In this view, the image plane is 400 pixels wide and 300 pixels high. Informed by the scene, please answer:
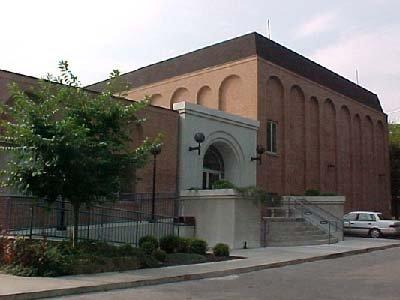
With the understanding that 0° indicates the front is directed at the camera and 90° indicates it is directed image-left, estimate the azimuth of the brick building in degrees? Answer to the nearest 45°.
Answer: approximately 315°

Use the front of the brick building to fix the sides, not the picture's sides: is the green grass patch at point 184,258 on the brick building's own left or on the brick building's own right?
on the brick building's own right

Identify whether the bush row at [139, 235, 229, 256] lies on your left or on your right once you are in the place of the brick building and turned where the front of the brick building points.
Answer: on your right

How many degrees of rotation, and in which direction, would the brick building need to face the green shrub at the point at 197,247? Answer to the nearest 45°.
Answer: approximately 45° to its right

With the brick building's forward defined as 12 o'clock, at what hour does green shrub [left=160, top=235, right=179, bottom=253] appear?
The green shrub is roughly at 2 o'clock from the brick building.

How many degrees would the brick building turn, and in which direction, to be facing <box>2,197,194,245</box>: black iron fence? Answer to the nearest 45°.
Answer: approximately 90° to its right

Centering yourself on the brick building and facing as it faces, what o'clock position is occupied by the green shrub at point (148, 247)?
The green shrub is roughly at 2 o'clock from the brick building.

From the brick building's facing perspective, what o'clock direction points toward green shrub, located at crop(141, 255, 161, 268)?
The green shrub is roughly at 2 o'clock from the brick building.

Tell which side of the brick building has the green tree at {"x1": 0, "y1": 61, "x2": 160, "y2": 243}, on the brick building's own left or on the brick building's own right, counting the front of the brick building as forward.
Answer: on the brick building's own right
